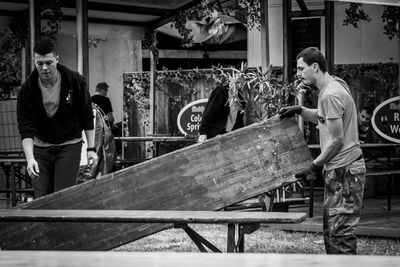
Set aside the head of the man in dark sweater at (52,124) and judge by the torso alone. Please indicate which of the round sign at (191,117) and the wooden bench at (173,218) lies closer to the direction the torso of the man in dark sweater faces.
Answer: the wooden bench

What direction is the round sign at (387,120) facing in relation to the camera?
toward the camera

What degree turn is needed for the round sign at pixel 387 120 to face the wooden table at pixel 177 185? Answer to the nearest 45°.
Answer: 0° — it already faces it

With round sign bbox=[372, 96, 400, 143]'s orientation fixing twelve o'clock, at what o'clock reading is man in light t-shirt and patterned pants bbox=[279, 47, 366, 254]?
The man in light t-shirt and patterned pants is roughly at 12 o'clock from the round sign.

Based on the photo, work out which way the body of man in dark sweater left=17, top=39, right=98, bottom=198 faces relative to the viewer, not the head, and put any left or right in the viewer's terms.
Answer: facing the viewer

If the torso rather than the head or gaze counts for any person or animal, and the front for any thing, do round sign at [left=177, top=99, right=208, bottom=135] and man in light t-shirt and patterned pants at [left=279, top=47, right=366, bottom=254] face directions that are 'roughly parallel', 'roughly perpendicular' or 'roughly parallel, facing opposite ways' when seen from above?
roughly perpendicular

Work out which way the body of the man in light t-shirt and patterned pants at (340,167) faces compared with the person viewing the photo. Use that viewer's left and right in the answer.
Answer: facing to the left of the viewer

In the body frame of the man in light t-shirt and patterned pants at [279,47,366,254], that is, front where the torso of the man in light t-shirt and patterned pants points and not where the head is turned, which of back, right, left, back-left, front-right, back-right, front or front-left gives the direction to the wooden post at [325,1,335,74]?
right

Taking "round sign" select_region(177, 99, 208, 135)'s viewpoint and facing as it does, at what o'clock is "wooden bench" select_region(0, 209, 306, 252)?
The wooden bench is roughly at 12 o'clock from the round sign.

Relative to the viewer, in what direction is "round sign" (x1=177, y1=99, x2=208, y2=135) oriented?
toward the camera

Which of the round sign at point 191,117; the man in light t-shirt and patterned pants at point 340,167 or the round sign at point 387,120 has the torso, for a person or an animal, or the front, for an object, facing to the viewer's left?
the man in light t-shirt and patterned pants

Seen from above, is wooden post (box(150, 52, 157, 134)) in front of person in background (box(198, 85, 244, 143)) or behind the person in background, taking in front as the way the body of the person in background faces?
behind

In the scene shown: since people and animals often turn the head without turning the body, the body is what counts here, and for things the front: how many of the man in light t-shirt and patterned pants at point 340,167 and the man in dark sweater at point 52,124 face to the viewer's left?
1

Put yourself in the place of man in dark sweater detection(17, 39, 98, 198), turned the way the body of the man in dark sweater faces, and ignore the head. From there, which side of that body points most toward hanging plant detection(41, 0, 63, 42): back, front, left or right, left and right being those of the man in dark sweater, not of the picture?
back

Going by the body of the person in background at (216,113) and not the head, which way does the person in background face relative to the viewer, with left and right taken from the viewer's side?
facing the viewer and to the right of the viewer

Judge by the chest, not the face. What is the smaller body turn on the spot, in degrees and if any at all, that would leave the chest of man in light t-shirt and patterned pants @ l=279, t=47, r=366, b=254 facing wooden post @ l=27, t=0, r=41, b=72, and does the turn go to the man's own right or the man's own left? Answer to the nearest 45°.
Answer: approximately 45° to the man's own right
